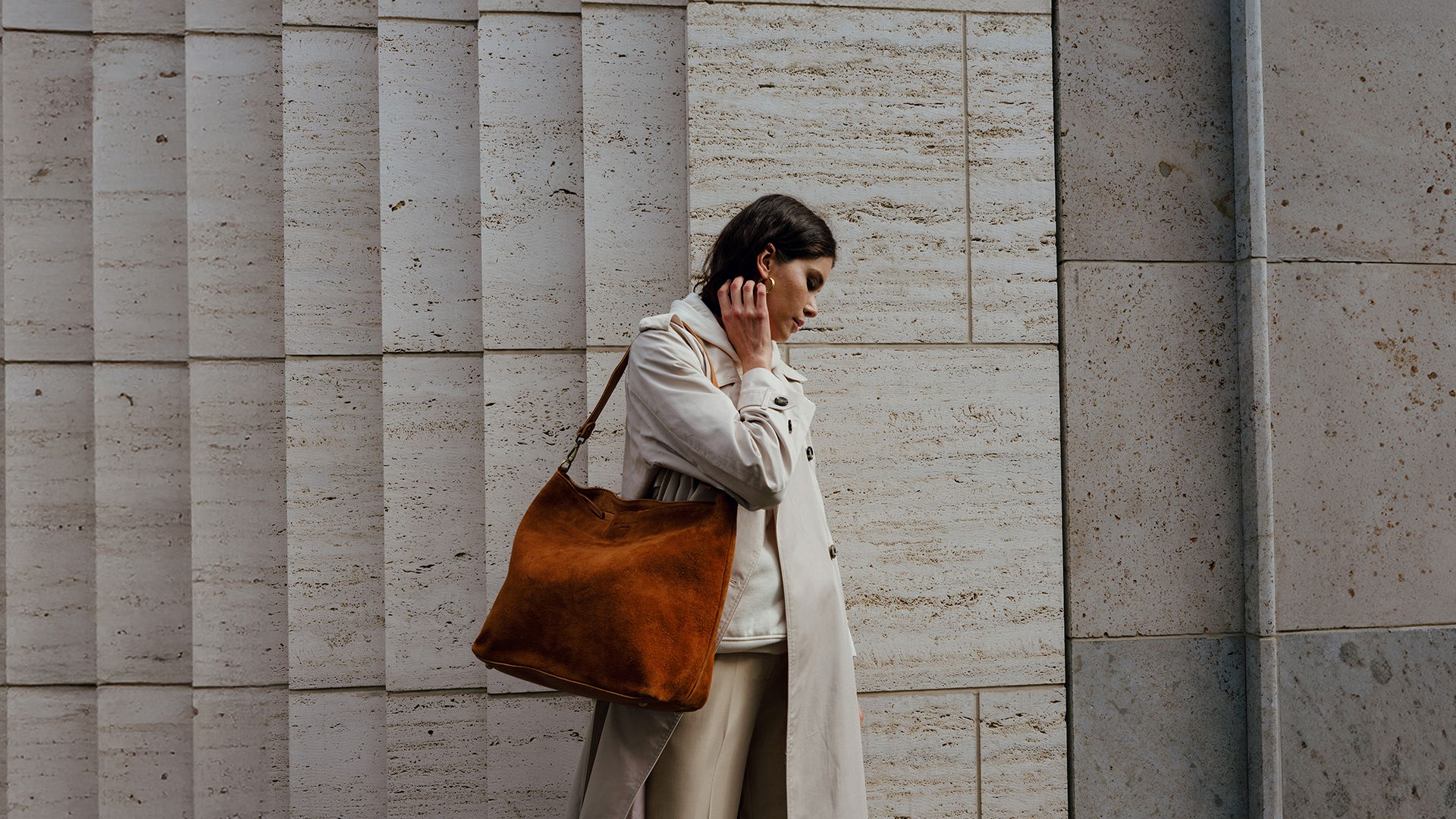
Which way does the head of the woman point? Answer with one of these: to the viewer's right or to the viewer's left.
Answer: to the viewer's right

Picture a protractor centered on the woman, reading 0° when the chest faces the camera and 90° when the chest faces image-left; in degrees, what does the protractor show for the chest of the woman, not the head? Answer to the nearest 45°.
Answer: approximately 315°
